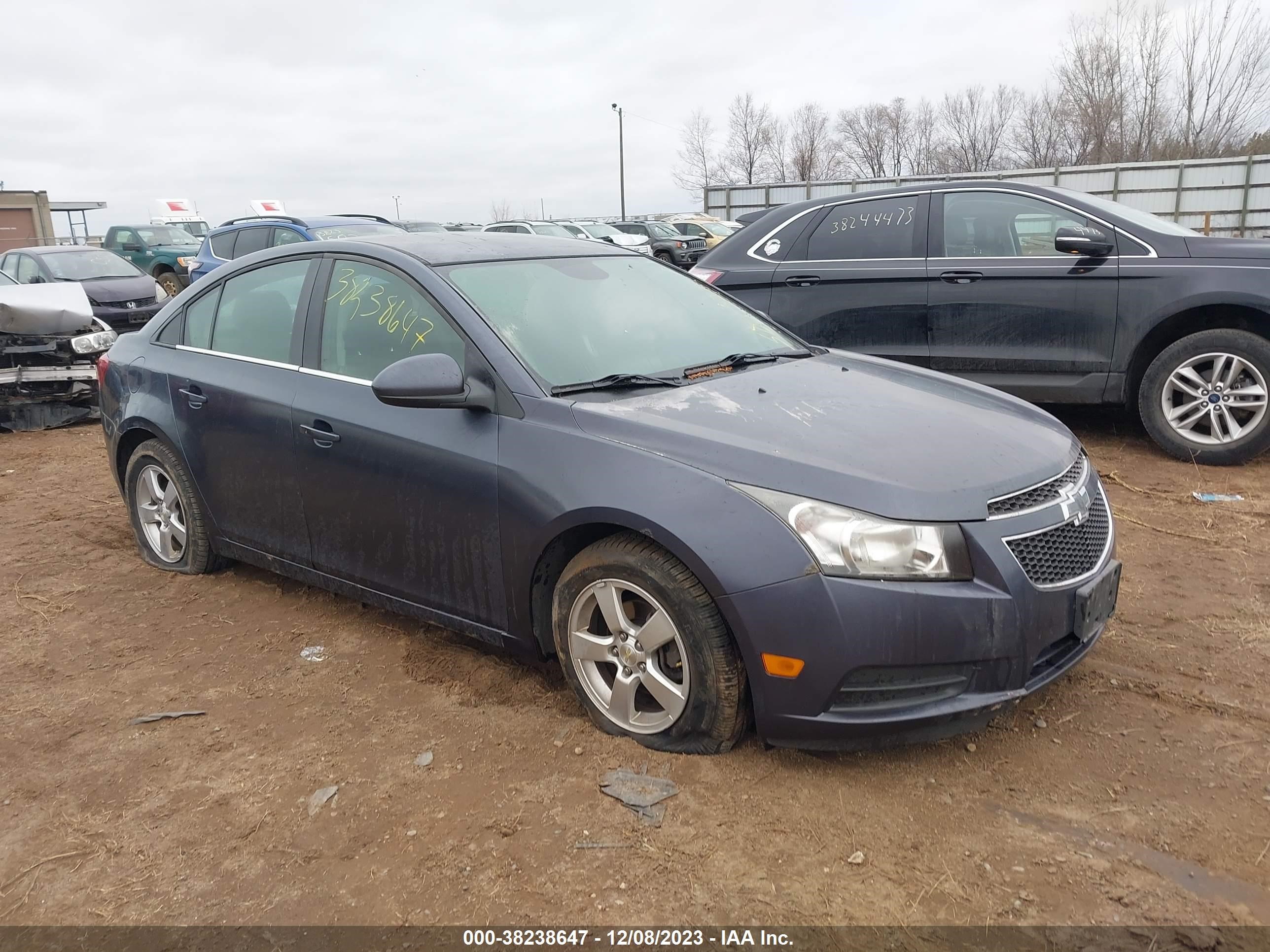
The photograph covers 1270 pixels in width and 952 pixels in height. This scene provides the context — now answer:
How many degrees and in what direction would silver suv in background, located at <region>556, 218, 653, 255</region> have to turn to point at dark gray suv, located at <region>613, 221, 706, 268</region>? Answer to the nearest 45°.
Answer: approximately 45° to its left

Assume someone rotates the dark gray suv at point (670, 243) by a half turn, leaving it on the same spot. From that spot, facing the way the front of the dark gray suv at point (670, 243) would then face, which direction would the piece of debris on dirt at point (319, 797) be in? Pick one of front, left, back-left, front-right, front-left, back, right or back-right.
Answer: back-left

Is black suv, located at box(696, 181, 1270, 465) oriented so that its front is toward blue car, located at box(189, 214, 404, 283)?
no

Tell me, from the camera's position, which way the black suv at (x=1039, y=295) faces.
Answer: facing to the right of the viewer

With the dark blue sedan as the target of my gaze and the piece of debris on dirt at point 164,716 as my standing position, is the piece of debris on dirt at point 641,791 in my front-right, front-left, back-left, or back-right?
front-right

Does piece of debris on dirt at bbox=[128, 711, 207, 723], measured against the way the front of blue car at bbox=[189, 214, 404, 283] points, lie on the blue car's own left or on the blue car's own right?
on the blue car's own right

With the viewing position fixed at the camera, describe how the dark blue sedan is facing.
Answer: facing the viewer and to the right of the viewer

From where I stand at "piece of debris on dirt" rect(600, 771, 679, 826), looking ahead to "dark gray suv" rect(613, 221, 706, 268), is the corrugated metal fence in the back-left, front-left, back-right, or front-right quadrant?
front-right

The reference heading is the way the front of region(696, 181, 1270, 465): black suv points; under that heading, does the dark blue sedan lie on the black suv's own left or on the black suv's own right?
on the black suv's own right

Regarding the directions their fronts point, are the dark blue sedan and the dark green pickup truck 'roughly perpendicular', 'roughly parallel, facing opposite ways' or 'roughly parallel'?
roughly parallel

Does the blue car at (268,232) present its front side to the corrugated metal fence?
no

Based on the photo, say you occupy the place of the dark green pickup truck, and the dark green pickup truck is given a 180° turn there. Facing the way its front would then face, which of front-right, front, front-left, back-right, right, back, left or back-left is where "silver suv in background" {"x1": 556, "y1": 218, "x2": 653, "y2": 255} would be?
back-right

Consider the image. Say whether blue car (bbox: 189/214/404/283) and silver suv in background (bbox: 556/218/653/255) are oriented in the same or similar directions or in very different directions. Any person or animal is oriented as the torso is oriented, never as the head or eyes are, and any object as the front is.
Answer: same or similar directions

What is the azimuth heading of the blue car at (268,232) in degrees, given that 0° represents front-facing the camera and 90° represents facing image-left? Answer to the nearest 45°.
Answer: approximately 315°

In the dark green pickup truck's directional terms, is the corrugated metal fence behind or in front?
in front

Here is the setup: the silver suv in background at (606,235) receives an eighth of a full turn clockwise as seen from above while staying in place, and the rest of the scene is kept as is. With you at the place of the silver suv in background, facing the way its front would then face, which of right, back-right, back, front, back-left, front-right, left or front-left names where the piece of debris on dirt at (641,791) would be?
front

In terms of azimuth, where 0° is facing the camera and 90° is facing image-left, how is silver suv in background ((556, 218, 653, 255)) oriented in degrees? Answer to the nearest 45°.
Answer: approximately 315°

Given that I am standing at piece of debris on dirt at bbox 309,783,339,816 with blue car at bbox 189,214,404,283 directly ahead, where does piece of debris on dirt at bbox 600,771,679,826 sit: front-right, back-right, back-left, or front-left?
back-right
